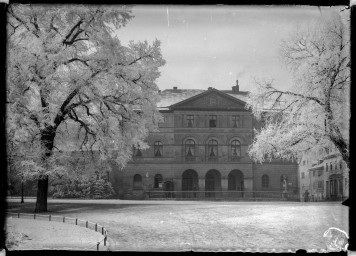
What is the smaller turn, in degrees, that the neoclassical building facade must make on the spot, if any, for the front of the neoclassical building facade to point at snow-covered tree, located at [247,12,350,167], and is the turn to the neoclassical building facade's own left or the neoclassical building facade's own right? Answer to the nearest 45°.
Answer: approximately 45° to the neoclassical building facade's own left

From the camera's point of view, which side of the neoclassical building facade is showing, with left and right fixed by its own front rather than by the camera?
front

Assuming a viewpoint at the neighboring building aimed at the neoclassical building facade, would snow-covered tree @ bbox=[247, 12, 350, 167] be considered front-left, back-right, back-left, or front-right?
front-left

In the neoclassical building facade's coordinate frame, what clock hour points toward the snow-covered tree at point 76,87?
The snow-covered tree is roughly at 2 o'clock from the neoclassical building facade.

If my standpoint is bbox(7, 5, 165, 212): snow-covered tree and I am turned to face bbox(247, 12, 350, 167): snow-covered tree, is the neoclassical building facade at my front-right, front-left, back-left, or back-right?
front-left
